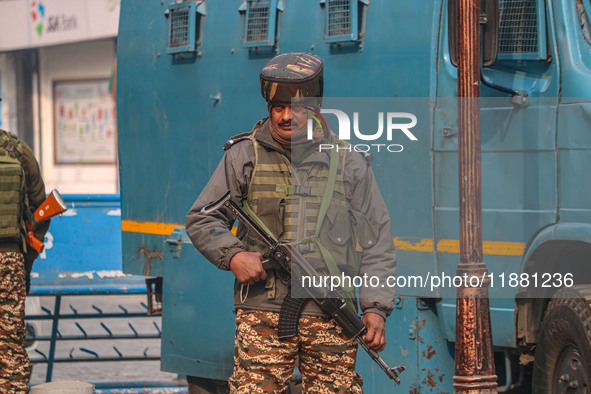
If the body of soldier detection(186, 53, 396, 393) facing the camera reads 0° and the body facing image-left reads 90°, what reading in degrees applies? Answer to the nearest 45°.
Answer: approximately 0°

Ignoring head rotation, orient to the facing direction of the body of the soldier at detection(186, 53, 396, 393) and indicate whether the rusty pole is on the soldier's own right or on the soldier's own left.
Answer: on the soldier's own left

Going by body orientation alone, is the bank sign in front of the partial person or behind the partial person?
in front

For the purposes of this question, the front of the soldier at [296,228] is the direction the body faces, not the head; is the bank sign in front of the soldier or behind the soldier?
behind
